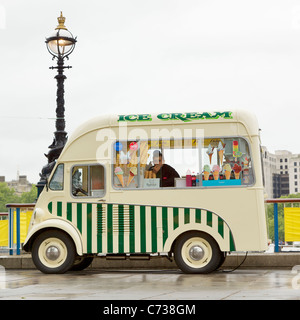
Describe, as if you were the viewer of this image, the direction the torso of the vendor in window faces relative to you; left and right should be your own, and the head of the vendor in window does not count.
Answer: facing the viewer and to the left of the viewer

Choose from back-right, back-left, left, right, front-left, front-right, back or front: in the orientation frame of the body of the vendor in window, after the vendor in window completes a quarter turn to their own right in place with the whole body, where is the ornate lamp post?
front

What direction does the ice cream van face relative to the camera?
to the viewer's left

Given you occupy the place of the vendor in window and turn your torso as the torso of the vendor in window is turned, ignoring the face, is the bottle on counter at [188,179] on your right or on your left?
on your left

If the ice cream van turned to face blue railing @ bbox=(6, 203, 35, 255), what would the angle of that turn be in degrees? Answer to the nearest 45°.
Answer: approximately 45° to its right
